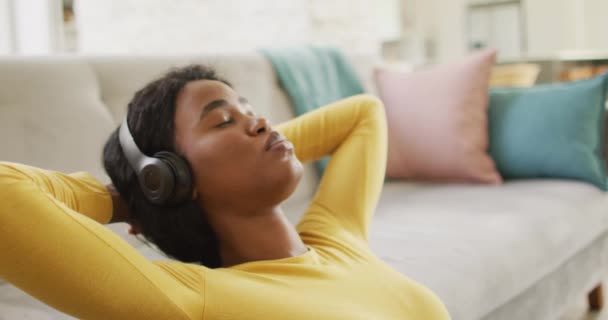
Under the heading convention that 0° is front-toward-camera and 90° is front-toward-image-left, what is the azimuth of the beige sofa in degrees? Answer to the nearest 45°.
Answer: approximately 315°
